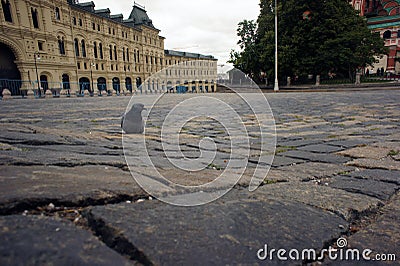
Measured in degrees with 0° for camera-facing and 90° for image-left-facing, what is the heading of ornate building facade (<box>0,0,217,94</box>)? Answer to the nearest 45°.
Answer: approximately 315°

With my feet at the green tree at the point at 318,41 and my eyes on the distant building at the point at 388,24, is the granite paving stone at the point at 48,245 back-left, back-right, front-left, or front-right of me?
back-right

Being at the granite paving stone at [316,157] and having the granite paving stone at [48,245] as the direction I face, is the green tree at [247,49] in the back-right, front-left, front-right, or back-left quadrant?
back-right
